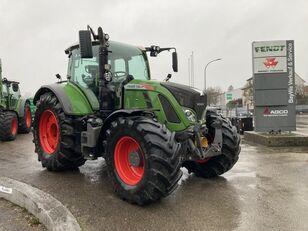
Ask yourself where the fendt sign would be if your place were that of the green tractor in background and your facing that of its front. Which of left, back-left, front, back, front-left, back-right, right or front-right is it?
left

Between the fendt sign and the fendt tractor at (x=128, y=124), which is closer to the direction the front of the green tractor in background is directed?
the fendt tractor

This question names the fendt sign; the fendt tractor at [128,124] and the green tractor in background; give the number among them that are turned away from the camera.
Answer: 0

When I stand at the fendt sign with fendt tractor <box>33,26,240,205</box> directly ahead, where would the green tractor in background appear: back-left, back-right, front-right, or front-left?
front-right

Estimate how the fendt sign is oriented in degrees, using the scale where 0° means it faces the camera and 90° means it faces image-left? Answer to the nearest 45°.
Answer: approximately 0°

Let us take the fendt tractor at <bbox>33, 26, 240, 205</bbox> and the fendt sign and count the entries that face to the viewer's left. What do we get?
0

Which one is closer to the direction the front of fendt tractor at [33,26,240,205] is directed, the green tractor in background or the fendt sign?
the fendt sign

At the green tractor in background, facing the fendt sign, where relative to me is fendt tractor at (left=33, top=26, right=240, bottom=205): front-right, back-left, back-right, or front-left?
front-right

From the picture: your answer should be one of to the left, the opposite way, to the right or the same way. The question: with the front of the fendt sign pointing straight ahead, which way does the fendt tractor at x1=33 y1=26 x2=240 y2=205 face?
to the left

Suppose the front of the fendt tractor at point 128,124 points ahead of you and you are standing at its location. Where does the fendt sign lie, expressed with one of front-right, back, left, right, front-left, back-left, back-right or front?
left

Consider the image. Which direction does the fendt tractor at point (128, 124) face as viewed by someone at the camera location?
facing the viewer and to the right of the viewer
